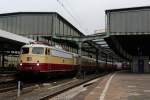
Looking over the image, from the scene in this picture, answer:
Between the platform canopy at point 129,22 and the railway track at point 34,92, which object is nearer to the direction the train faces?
the railway track

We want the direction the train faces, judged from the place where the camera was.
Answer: facing the viewer and to the left of the viewer

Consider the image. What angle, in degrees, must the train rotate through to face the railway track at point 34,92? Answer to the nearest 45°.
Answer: approximately 45° to its left
